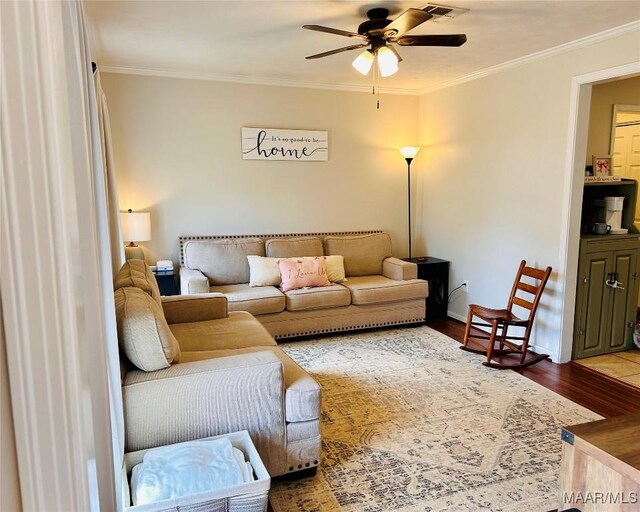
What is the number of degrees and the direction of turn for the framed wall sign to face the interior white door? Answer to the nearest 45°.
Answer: approximately 90° to its left

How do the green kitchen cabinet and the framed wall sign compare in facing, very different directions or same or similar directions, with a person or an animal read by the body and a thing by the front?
same or similar directions

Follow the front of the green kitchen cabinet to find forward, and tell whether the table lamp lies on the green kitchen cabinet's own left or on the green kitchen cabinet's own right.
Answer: on the green kitchen cabinet's own right

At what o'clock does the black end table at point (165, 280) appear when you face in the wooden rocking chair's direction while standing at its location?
The black end table is roughly at 1 o'clock from the wooden rocking chair.

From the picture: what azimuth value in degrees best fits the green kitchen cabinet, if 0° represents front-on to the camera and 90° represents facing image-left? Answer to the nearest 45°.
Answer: approximately 315°

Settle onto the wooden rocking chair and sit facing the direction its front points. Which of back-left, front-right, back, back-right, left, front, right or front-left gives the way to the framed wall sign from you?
front-right

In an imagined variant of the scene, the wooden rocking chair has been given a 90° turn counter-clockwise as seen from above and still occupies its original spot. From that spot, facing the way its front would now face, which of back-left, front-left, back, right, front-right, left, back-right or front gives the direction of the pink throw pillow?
back-right

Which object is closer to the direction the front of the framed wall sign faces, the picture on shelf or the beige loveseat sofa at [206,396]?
the beige loveseat sofa

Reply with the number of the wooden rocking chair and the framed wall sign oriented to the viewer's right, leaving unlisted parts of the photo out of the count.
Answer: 0

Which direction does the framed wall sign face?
toward the camera

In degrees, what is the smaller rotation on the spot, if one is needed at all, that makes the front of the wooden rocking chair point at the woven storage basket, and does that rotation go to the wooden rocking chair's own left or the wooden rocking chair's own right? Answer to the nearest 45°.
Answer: approximately 45° to the wooden rocking chair's own left

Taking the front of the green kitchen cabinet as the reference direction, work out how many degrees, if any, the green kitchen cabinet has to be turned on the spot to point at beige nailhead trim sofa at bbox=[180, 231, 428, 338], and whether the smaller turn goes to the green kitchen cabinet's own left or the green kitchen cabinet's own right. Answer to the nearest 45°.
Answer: approximately 135° to the green kitchen cabinet's own right

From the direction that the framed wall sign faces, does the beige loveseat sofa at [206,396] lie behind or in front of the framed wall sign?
in front

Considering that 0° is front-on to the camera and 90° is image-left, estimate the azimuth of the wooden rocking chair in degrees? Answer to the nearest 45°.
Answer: approximately 45°

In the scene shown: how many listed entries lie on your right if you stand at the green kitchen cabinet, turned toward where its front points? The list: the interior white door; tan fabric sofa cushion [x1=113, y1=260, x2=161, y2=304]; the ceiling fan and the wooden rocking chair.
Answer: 3

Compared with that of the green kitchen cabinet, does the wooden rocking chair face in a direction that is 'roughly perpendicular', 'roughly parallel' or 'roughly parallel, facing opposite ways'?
roughly perpendicular

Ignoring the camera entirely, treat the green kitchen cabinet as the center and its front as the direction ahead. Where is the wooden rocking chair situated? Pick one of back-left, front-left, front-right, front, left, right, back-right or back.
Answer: right

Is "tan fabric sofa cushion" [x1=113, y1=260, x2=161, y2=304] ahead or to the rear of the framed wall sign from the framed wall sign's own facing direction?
ahead
